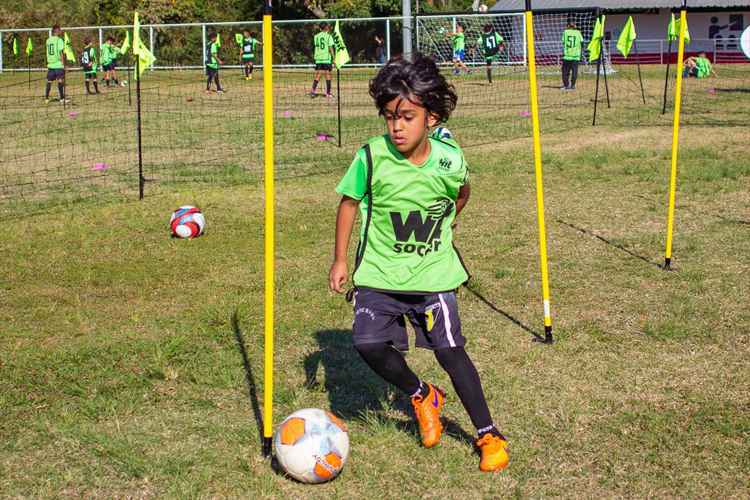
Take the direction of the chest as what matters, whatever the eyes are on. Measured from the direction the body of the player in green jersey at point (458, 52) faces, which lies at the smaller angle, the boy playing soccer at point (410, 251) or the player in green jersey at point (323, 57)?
the player in green jersey

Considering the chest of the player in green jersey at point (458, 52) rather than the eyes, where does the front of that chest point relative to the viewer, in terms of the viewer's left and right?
facing to the left of the viewer

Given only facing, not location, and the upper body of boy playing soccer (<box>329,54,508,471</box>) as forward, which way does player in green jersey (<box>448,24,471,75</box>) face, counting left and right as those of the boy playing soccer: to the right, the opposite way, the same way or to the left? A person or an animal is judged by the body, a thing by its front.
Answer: to the right

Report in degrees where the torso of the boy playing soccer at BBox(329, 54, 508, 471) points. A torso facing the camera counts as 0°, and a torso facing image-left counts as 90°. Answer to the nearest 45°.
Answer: approximately 0°
